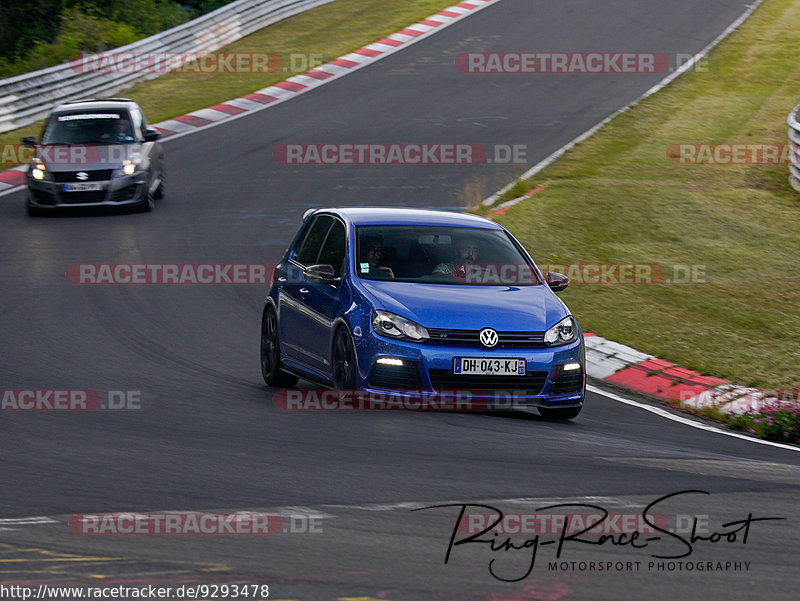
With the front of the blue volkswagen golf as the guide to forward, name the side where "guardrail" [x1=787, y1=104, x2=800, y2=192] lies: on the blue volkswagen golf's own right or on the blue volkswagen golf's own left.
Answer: on the blue volkswagen golf's own left

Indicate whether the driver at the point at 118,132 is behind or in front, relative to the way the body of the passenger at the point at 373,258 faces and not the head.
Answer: behind

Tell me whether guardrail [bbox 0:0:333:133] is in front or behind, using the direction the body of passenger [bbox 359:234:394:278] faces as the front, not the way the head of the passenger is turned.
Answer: behind
